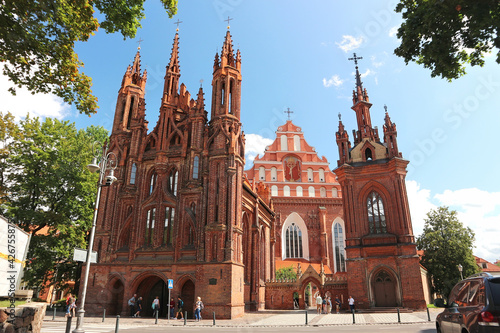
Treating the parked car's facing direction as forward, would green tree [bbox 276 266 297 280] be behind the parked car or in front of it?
in front

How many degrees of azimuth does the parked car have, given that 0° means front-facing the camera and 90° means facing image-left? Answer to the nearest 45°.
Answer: approximately 135°

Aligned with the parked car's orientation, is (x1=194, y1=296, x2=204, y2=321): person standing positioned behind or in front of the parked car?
in front
